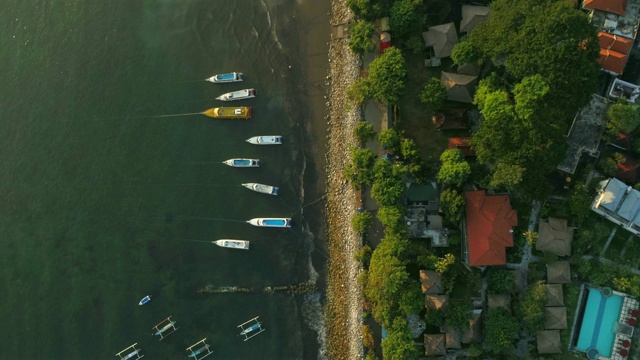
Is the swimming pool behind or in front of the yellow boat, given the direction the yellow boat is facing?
behind

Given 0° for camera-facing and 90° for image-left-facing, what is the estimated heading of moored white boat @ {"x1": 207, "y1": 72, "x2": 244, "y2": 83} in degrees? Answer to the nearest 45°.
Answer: approximately 90°

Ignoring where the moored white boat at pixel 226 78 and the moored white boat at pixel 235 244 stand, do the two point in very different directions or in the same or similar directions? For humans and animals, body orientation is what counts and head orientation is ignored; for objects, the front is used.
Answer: same or similar directions

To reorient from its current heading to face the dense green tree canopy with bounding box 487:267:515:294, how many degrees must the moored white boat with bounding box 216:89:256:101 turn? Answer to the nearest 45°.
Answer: approximately 135° to its left

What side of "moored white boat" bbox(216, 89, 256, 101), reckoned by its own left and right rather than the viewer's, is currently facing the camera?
left

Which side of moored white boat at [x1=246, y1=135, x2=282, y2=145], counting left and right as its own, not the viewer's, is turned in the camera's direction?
left

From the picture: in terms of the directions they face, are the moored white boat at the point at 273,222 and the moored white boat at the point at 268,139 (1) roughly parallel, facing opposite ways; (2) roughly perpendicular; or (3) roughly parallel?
roughly parallel

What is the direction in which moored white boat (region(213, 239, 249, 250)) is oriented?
to the viewer's left

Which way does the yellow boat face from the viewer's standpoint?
to the viewer's left

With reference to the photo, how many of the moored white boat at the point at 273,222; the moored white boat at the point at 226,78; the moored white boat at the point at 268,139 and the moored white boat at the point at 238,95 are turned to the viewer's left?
4

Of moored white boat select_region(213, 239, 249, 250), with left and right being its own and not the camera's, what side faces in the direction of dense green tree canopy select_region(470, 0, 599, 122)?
back

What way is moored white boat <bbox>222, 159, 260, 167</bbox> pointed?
to the viewer's left
